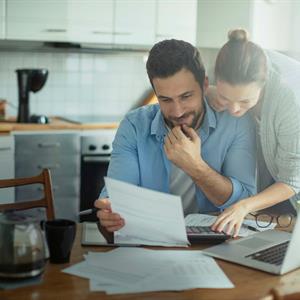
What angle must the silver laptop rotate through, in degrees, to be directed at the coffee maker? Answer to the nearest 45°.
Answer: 0° — it already faces it

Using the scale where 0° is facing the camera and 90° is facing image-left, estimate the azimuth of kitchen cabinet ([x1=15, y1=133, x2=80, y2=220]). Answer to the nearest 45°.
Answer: approximately 0°

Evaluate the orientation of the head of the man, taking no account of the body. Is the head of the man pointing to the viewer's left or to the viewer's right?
to the viewer's left

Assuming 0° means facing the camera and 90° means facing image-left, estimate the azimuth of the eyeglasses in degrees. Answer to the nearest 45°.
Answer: approximately 0°
